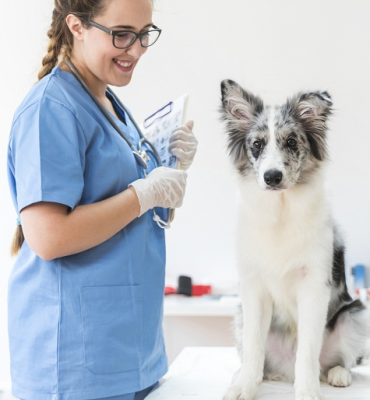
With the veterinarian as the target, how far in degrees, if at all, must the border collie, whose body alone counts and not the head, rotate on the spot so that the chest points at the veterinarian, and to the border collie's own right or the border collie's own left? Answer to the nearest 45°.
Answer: approximately 45° to the border collie's own right

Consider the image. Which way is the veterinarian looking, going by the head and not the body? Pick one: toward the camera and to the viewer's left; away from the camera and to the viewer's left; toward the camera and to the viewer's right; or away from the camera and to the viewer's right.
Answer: toward the camera and to the viewer's right

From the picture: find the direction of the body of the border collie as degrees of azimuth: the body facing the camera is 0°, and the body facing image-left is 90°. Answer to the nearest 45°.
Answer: approximately 0°
